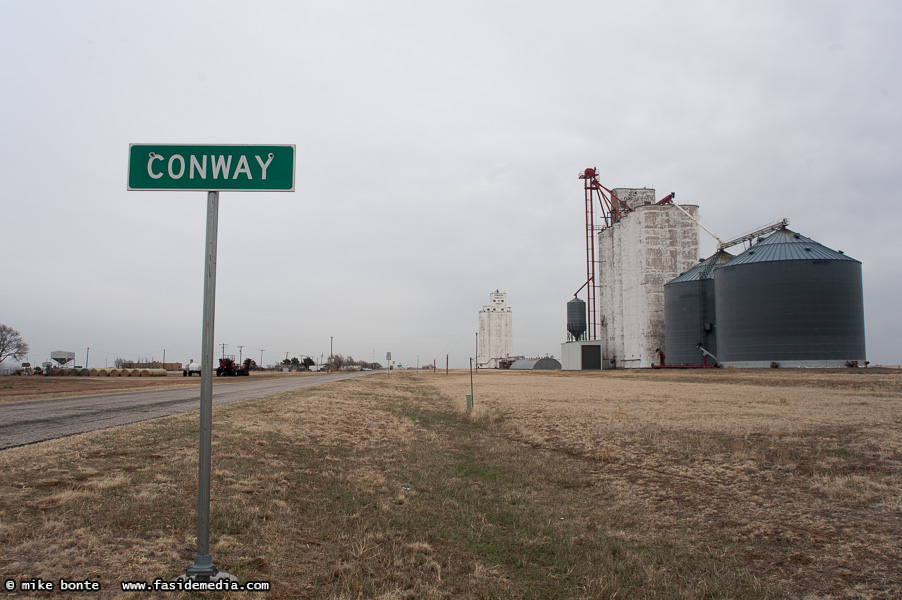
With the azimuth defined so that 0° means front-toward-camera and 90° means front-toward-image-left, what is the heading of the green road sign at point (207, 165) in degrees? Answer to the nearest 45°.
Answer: approximately 0°
